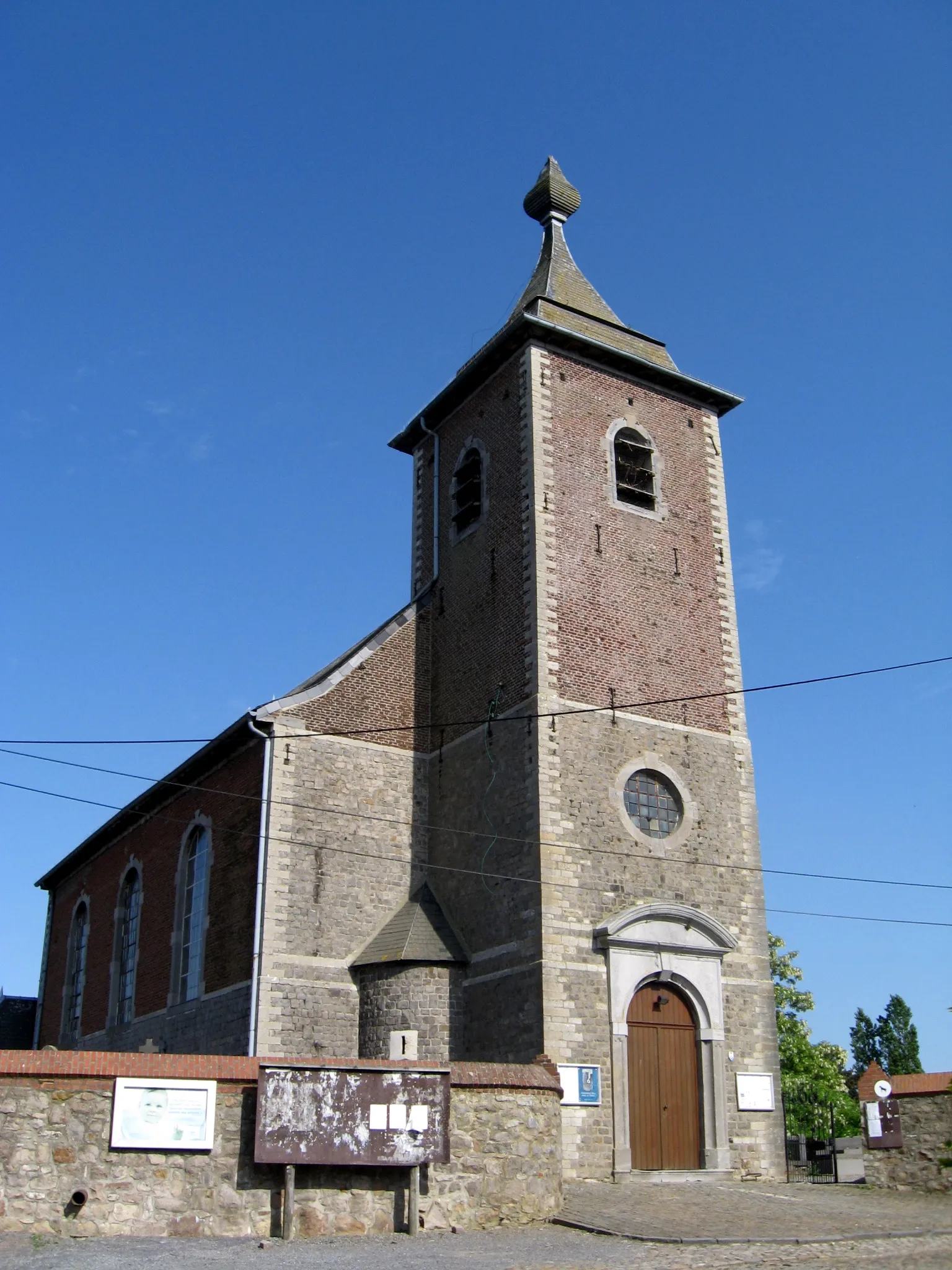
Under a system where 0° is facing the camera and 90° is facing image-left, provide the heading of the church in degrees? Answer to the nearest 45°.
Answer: approximately 315°

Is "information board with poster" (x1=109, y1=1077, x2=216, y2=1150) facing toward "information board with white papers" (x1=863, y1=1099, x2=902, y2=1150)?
no

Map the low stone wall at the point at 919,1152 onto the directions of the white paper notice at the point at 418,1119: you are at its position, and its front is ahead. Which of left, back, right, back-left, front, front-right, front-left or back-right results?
back-left

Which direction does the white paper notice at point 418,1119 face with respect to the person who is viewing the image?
facing the viewer

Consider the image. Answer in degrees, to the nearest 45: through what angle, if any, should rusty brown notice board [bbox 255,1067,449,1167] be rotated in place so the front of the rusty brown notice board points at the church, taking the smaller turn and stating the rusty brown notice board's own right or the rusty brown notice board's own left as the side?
approximately 180°

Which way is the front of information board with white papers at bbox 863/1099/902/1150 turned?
toward the camera

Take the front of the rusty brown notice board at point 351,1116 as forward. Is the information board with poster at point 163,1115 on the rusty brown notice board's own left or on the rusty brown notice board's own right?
on the rusty brown notice board's own right

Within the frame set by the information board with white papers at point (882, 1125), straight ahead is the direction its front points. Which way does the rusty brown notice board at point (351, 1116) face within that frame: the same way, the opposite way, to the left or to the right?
the same way

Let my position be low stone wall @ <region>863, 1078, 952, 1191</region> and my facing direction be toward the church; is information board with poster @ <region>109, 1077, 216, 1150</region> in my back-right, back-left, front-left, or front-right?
front-left

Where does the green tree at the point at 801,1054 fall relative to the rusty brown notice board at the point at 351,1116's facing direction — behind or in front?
behind

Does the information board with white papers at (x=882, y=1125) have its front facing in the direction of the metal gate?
no

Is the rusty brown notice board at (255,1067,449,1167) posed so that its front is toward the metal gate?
no

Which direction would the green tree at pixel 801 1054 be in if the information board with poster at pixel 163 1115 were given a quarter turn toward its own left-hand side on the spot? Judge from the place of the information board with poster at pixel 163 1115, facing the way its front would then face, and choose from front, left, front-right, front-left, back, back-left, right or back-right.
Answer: front-left
